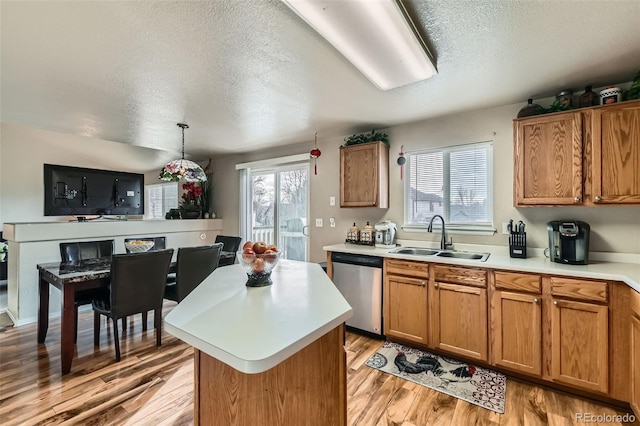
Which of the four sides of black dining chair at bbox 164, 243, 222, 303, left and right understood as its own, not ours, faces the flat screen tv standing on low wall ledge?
front

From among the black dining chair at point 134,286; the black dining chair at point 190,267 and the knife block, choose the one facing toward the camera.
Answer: the knife block

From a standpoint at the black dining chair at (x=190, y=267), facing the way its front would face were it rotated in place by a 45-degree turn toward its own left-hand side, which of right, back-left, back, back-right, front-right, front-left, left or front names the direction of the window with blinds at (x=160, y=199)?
right

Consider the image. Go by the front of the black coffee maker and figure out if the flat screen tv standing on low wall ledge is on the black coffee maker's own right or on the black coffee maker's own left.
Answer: on the black coffee maker's own right

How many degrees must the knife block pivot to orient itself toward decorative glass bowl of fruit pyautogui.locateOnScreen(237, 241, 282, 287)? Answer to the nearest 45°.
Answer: approximately 45° to its right

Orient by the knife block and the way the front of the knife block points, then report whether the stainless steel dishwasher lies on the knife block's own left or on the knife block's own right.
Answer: on the knife block's own right

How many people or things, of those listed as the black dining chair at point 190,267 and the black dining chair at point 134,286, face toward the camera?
0

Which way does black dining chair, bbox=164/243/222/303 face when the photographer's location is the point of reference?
facing away from the viewer and to the left of the viewer

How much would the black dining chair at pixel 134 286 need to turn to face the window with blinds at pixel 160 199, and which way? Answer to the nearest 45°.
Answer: approximately 45° to its right

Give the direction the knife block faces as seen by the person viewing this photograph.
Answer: facing the viewer

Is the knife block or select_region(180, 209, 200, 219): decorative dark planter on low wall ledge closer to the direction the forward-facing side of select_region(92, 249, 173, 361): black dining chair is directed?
the decorative dark planter on low wall ledge

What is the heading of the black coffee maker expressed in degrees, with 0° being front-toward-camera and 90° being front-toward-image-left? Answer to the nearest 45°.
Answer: approximately 0°
